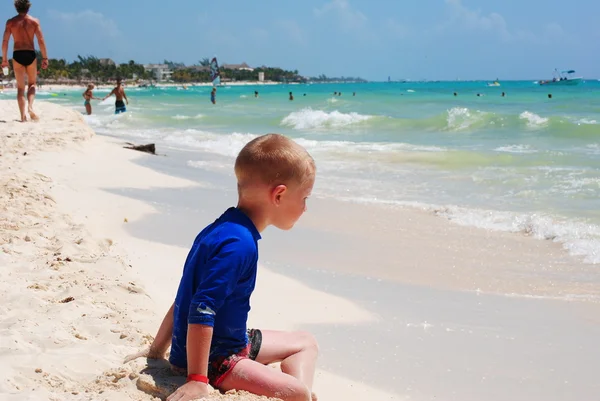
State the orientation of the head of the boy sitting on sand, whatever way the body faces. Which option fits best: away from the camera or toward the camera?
away from the camera

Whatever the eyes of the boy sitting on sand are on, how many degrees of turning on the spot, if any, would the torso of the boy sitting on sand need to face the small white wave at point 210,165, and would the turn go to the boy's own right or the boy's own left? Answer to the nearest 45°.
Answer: approximately 90° to the boy's own left

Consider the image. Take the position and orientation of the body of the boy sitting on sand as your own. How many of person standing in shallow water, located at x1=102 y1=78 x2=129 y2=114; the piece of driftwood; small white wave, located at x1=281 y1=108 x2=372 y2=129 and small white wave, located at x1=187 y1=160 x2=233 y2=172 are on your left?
4

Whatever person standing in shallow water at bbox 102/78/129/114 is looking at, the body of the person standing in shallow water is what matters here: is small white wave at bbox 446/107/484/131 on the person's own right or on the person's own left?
on the person's own right

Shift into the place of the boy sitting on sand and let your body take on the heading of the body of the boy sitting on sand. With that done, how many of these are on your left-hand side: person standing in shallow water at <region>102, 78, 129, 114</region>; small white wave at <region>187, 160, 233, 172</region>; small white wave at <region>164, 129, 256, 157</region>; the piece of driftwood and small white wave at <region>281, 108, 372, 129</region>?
5

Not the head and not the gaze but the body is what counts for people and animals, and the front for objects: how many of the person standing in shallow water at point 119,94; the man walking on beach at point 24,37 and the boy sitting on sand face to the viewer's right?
1

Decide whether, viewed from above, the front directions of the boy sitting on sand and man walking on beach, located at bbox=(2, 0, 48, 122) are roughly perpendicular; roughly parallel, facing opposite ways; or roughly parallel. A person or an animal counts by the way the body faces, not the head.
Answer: roughly perpendicular

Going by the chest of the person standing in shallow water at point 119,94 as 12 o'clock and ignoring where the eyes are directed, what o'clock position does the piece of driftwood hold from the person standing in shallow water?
The piece of driftwood is roughly at 6 o'clock from the person standing in shallow water.

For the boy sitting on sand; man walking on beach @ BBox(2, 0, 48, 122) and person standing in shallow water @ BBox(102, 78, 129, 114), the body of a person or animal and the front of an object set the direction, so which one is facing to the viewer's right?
the boy sitting on sand

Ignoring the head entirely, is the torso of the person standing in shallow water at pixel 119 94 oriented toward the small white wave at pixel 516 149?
no

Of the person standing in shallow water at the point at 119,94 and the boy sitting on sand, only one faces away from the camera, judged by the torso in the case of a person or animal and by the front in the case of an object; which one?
the person standing in shallow water

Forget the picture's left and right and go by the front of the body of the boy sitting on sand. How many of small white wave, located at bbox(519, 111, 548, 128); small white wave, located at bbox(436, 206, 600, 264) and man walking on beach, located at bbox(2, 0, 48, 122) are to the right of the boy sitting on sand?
0

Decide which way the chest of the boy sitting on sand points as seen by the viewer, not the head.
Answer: to the viewer's right
